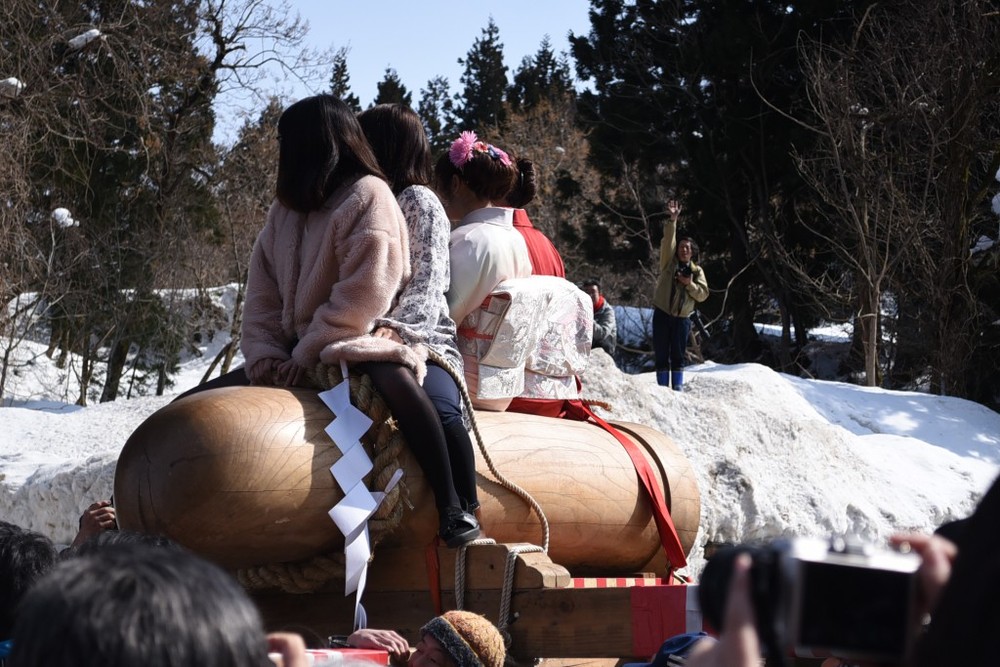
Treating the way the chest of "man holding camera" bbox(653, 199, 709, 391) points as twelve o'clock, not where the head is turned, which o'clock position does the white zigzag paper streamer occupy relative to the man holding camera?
The white zigzag paper streamer is roughly at 12 o'clock from the man holding camera.

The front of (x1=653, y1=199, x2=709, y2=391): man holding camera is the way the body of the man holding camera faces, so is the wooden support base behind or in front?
in front

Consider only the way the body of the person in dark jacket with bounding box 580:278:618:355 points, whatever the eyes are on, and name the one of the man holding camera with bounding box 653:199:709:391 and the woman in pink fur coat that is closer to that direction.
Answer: the woman in pink fur coat

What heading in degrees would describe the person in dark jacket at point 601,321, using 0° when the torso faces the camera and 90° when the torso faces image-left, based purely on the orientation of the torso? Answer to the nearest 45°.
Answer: approximately 45°

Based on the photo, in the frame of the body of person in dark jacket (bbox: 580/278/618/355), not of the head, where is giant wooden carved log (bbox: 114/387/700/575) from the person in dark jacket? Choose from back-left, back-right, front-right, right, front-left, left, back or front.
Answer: front-left

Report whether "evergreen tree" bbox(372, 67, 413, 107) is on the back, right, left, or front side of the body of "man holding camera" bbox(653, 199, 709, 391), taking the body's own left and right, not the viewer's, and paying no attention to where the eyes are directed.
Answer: back

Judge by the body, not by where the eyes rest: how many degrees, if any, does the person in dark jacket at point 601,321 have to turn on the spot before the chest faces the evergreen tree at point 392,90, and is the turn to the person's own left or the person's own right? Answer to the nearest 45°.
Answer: approximately 135° to the person's own right

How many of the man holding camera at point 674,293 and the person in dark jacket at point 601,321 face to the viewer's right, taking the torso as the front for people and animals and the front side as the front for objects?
0

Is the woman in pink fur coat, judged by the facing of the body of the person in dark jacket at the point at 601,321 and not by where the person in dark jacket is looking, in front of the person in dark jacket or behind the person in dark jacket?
in front

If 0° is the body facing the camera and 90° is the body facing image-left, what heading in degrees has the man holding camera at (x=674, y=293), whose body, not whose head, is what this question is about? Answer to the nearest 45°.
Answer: approximately 0°

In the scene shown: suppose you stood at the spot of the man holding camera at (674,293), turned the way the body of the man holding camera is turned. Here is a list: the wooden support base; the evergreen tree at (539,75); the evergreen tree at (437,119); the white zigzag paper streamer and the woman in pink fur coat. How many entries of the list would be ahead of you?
3

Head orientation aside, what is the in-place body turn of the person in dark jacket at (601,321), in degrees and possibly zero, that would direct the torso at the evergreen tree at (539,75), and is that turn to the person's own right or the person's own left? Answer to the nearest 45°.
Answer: approximately 135° to the person's own right

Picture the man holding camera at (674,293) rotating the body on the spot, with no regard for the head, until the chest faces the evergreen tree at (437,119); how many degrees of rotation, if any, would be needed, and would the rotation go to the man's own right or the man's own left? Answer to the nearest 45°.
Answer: approximately 180°

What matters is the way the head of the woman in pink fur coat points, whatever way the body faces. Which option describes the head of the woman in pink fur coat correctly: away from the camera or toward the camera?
away from the camera

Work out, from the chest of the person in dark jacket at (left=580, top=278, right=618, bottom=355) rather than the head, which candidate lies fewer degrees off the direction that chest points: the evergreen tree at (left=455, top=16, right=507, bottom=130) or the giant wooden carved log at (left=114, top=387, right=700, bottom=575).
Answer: the giant wooden carved log
